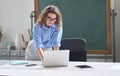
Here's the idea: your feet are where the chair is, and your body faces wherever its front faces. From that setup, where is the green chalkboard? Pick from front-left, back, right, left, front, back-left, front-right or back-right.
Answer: back

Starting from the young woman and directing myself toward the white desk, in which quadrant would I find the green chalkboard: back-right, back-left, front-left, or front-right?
back-left

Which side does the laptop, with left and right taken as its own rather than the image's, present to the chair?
front

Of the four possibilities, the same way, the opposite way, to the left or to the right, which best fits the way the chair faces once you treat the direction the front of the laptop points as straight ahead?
the opposite way

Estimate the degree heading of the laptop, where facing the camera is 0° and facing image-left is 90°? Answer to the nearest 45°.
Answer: approximately 180°

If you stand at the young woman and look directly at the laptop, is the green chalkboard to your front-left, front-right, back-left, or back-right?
back-left

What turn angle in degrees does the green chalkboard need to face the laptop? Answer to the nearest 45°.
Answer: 0° — it already faces it

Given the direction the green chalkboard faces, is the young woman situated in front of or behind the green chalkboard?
in front

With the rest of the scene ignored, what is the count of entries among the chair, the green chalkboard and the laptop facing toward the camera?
2

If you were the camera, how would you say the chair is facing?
facing the viewer

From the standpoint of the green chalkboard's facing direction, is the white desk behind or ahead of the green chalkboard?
ahead

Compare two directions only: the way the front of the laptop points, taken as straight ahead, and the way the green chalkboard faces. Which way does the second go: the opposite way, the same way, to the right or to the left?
the opposite way
